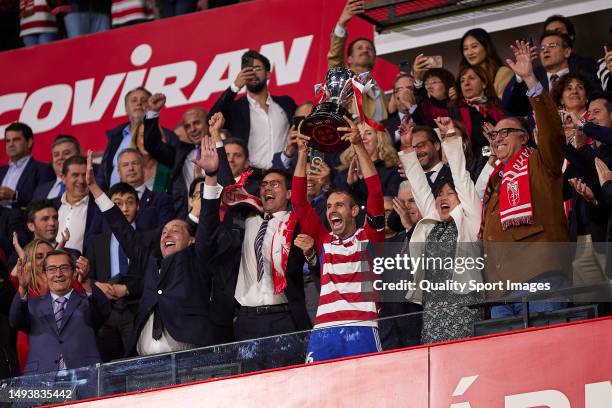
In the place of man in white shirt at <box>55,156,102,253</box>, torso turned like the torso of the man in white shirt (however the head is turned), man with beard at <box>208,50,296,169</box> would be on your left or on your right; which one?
on your left

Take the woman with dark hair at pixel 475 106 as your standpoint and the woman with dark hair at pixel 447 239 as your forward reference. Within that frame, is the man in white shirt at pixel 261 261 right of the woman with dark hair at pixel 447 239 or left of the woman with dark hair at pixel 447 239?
right

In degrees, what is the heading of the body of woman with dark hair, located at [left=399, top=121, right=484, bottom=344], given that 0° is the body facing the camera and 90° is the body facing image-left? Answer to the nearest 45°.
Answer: approximately 0°

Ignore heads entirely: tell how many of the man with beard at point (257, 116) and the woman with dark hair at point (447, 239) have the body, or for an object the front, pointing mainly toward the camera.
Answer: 2
